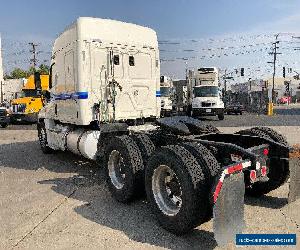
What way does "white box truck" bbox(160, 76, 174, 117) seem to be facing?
toward the camera

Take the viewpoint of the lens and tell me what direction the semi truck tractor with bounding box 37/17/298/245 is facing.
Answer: facing away from the viewer and to the left of the viewer

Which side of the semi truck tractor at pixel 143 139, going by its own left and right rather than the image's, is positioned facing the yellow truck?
front

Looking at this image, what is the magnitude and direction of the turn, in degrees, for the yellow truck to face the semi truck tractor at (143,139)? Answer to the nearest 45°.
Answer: approximately 45° to its left

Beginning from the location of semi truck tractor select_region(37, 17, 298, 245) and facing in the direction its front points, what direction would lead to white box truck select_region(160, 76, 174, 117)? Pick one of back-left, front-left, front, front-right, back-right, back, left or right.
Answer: front-right

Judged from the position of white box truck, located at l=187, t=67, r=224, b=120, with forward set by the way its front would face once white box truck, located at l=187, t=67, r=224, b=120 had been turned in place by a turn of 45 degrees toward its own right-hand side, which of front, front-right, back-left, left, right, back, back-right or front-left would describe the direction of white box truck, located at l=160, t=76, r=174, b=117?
right

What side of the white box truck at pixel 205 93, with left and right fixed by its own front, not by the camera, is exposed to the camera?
front

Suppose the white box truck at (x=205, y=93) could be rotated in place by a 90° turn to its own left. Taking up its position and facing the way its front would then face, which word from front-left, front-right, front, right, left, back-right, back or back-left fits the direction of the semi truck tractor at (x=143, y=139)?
right

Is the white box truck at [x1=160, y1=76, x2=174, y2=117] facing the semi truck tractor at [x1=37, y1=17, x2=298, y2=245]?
yes

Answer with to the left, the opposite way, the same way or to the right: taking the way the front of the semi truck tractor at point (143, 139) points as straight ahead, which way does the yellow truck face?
to the left

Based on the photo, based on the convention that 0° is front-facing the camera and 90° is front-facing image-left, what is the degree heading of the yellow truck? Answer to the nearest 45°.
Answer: approximately 45°
